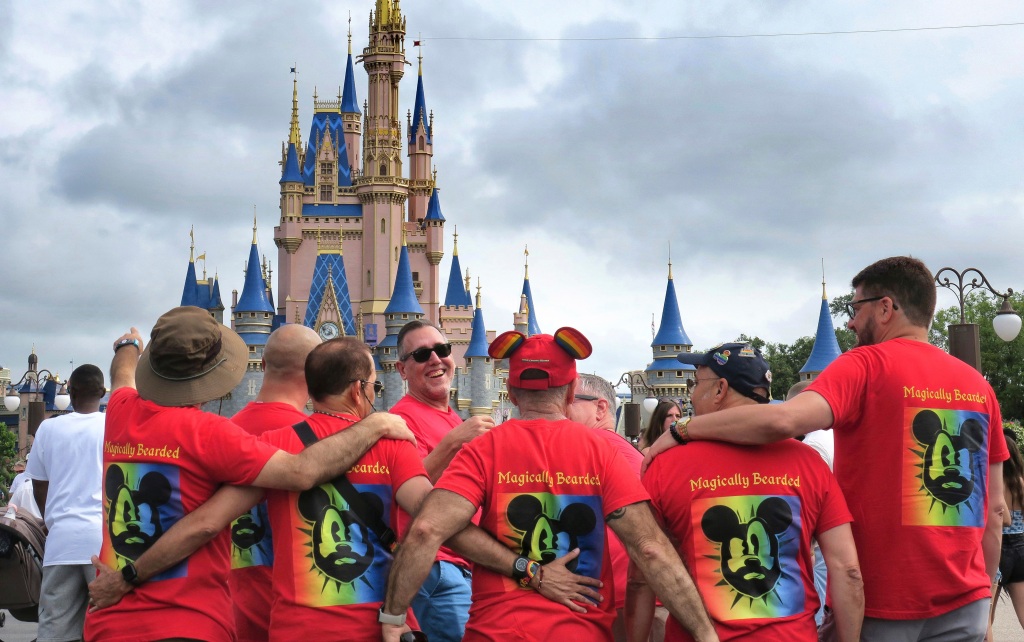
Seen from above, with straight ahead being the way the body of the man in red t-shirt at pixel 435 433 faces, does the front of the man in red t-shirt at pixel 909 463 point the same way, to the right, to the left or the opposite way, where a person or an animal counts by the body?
the opposite way

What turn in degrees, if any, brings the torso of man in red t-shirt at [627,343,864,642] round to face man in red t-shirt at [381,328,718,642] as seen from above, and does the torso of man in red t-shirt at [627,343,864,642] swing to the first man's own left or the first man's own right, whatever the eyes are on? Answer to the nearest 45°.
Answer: approximately 90° to the first man's own left

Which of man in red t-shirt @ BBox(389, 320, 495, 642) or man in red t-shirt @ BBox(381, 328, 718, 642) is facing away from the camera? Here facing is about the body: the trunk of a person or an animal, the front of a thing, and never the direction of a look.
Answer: man in red t-shirt @ BBox(381, 328, 718, 642)

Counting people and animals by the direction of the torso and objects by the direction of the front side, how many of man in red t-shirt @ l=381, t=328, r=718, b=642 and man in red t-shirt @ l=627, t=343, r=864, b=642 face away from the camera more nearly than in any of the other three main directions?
2

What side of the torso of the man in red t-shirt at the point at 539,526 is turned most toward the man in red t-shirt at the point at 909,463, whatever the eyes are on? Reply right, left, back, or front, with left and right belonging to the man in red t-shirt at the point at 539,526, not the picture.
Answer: right

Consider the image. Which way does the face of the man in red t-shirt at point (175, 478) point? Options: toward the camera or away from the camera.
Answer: away from the camera

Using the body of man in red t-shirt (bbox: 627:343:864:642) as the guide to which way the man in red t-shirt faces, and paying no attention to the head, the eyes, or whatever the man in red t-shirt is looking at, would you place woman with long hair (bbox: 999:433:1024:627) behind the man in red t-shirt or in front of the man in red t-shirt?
in front

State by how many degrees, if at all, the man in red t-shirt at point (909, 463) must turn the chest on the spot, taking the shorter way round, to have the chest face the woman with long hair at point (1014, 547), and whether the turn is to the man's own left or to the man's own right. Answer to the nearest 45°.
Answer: approximately 45° to the man's own right

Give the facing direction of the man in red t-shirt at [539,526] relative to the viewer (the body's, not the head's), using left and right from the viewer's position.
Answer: facing away from the viewer

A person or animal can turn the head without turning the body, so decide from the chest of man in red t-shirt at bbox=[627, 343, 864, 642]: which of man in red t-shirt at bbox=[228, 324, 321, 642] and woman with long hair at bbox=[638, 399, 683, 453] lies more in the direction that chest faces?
the woman with long hair

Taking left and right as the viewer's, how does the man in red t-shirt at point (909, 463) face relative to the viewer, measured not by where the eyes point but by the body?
facing away from the viewer and to the left of the viewer

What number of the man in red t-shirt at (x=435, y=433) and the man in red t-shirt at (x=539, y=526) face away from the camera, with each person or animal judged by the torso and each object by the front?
1

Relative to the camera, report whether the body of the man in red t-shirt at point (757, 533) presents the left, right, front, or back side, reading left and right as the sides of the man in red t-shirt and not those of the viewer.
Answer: back

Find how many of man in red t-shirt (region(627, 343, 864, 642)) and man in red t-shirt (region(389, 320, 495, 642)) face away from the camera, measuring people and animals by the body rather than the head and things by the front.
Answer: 1

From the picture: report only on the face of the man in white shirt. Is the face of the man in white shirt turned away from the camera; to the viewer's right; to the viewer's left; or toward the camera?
away from the camera
